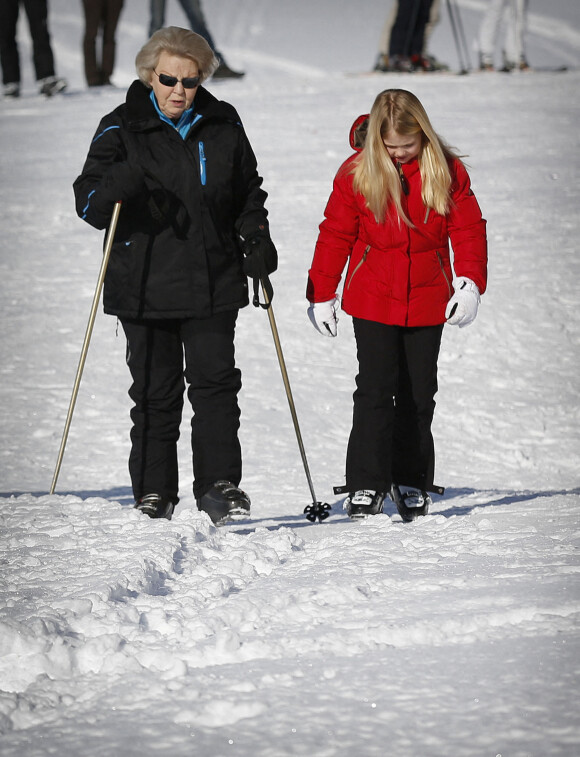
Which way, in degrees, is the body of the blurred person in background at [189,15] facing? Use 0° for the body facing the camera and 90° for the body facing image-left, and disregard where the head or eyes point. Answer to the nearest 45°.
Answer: approximately 270°

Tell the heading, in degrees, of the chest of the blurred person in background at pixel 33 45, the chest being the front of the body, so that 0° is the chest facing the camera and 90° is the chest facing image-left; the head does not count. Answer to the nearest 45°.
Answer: approximately 315°

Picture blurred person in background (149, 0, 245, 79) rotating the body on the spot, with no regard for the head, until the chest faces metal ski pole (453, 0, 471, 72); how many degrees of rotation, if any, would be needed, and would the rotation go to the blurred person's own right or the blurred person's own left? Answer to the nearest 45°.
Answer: approximately 45° to the blurred person's own left

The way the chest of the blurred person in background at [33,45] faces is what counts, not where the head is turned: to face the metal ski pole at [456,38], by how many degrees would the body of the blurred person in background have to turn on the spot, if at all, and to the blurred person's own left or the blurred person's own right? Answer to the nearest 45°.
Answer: approximately 90° to the blurred person's own left
